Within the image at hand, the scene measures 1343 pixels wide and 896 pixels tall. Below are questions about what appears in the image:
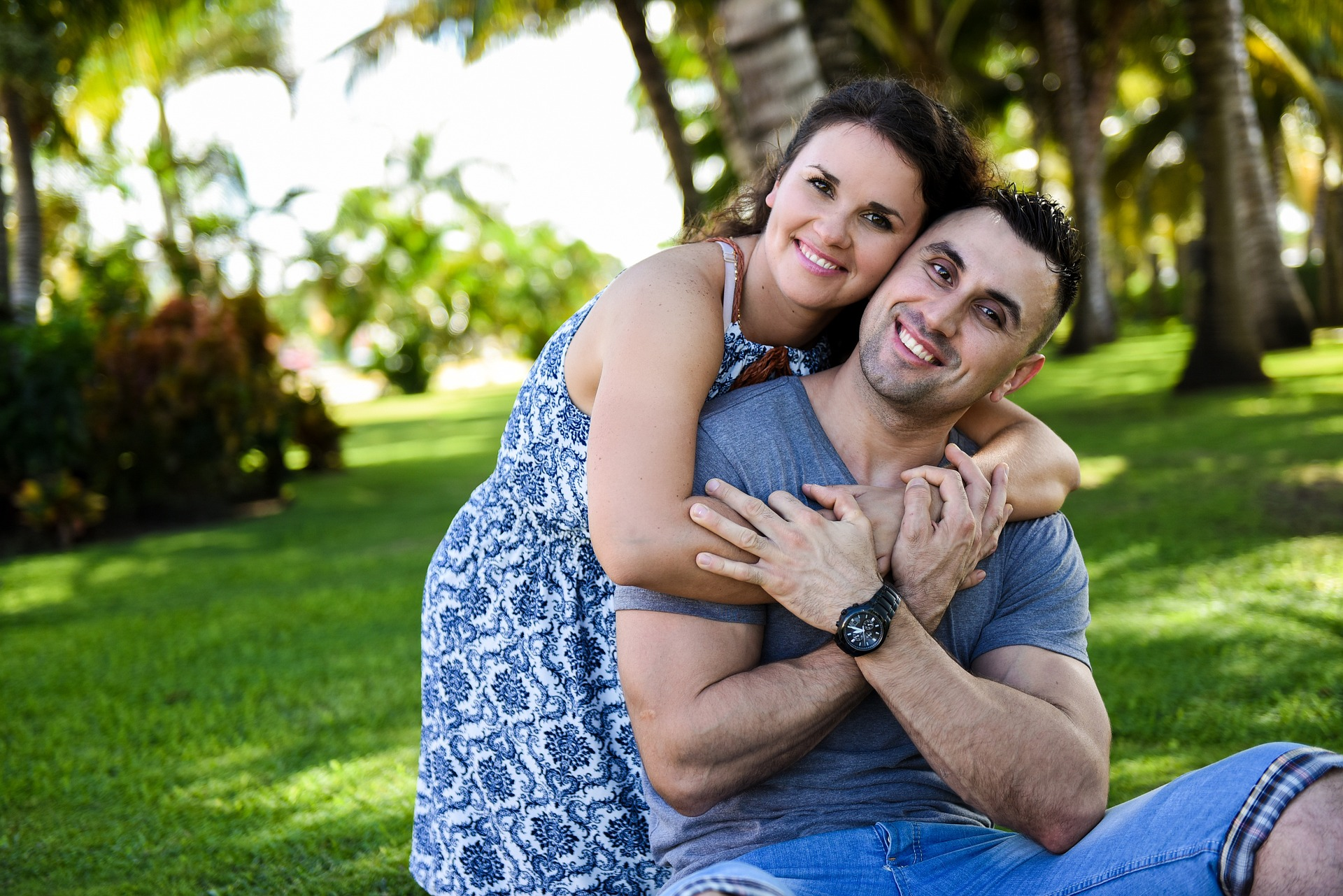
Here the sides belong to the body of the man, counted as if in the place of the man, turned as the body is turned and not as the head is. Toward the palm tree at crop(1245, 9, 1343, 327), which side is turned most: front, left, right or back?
back

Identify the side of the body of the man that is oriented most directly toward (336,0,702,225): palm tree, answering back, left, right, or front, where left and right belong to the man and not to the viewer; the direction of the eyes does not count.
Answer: back

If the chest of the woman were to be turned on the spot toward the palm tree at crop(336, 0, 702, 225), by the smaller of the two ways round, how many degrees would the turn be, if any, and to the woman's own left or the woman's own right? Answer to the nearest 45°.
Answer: approximately 135° to the woman's own left

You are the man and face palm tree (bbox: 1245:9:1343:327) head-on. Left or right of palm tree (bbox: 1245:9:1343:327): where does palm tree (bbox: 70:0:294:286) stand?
left

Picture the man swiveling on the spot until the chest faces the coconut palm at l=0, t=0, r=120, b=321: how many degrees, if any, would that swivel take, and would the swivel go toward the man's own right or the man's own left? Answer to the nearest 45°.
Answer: approximately 135° to the man's own right

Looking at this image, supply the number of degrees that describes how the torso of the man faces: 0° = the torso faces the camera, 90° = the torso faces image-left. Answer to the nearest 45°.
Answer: approximately 0°

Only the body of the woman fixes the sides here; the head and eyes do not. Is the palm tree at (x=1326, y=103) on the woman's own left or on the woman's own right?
on the woman's own left

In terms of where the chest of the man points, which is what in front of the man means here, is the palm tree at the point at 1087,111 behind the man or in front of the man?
behind

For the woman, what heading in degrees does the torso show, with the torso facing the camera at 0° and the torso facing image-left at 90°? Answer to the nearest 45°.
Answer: approximately 315°
